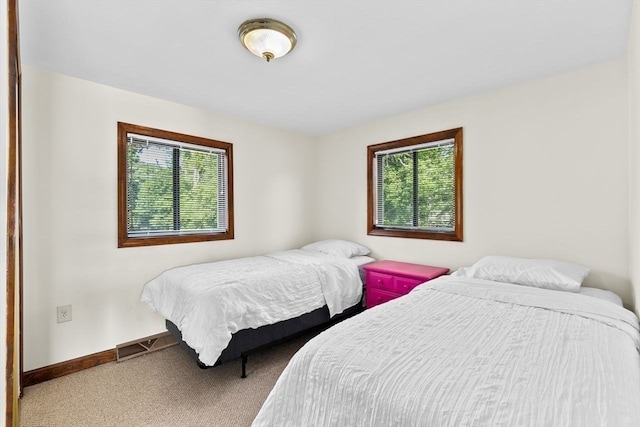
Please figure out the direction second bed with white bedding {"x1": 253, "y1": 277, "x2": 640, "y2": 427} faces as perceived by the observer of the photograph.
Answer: facing the viewer and to the left of the viewer

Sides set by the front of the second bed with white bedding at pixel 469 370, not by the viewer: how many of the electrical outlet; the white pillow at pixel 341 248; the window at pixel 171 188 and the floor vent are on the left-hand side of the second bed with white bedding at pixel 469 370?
0

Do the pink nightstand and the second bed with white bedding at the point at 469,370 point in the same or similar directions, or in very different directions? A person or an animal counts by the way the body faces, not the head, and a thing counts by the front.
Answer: same or similar directions

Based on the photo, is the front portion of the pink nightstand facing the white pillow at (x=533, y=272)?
no

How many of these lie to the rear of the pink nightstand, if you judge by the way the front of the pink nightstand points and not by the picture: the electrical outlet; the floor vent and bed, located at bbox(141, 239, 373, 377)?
0

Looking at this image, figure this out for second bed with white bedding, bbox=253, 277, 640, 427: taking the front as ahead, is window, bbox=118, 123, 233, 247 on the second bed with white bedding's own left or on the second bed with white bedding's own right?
on the second bed with white bedding's own right

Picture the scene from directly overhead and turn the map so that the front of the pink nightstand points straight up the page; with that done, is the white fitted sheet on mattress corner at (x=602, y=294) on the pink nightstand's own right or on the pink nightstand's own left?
on the pink nightstand's own left

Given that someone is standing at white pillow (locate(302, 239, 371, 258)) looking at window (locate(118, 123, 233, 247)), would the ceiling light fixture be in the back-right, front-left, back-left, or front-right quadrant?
front-left

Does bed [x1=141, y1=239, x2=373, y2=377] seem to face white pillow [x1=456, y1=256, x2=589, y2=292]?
no

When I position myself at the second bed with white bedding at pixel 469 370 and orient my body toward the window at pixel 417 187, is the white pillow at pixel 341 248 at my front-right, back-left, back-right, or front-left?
front-left

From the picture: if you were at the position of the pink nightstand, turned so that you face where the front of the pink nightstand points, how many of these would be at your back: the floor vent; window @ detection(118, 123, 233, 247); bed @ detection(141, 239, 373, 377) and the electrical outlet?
0

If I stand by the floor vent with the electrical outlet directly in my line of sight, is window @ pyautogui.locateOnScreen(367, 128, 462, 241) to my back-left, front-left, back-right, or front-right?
back-left

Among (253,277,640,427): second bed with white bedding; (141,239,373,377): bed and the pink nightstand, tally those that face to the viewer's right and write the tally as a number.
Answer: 0

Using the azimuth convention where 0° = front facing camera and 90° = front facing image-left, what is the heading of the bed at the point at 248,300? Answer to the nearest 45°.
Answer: approximately 45°
